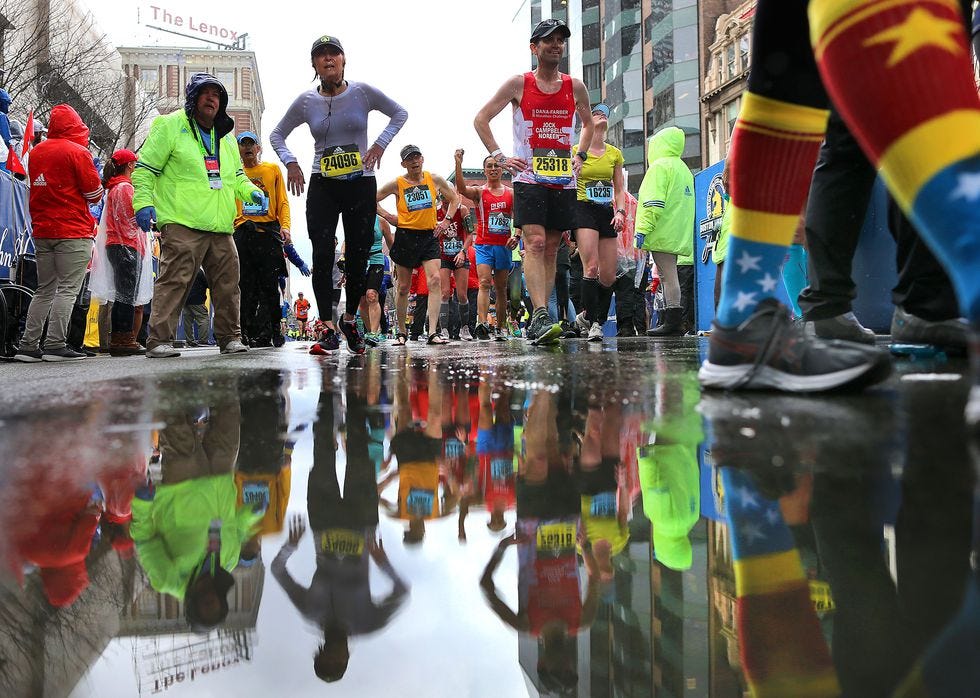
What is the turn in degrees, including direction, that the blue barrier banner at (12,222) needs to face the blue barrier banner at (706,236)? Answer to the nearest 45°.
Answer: approximately 45° to its left

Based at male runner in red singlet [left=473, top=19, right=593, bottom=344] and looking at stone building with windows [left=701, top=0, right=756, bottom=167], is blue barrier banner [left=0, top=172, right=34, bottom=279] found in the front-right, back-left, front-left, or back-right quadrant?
back-left

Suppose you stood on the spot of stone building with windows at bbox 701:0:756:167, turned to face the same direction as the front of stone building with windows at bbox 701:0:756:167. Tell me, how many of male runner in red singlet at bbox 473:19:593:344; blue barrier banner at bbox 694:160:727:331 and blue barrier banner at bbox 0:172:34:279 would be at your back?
0

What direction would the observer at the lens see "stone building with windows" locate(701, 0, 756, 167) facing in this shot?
facing the viewer and to the left of the viewer

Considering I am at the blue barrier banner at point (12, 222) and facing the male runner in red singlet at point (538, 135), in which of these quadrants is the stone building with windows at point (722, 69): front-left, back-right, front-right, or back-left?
front-left

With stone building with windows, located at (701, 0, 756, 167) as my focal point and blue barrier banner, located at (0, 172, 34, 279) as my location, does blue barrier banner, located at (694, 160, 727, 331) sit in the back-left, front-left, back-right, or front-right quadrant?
front-right

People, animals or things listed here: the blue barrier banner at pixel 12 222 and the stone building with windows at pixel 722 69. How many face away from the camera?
0

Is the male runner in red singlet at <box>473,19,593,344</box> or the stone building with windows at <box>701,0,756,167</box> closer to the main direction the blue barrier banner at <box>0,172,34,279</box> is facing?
the male runner in red singlet

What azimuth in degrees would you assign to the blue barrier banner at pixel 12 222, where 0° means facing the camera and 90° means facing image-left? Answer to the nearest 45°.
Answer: approximately 315°

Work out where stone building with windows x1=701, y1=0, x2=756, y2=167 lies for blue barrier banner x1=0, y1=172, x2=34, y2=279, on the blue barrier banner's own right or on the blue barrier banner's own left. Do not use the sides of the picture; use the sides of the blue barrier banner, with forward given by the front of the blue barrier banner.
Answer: on the blue barrier banner's own left

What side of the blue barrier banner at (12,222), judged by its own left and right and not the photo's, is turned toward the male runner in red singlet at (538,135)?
front

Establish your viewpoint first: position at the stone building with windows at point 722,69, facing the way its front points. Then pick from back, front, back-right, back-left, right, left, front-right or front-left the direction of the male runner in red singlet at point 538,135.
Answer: front-left

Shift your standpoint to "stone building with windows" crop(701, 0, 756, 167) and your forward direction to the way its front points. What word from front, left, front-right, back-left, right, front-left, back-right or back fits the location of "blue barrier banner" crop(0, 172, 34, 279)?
front-left

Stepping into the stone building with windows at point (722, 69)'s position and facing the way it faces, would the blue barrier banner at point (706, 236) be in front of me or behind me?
in front
